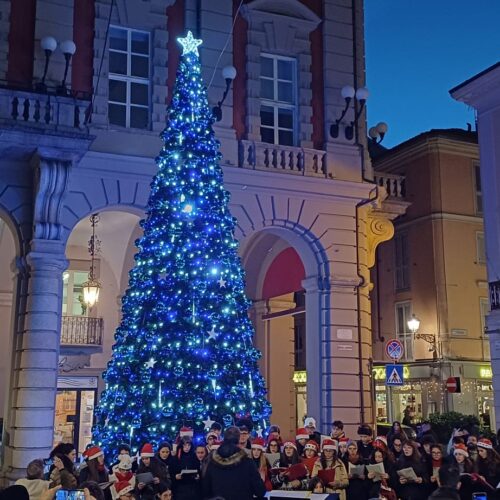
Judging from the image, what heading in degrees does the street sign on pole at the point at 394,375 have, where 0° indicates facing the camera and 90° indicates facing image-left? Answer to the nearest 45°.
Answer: approximately 0°

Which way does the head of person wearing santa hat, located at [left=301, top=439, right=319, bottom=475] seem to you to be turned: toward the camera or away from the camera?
toward the camera

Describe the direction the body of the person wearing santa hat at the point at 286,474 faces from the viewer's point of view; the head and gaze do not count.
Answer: toward the camera

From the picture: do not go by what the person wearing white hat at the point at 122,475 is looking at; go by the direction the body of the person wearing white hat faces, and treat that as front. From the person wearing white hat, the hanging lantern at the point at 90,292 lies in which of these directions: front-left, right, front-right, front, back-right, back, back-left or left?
back

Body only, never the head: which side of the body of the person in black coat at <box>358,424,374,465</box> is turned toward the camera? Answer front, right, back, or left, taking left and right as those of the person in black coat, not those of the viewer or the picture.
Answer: front

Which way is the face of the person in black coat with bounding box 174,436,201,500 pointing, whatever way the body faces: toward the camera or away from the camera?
toward the camera

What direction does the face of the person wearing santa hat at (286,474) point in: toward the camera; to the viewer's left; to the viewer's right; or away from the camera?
toward the camera

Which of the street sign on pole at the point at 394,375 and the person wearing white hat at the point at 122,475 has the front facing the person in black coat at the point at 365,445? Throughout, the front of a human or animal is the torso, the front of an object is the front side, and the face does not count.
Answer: the street sign on pole

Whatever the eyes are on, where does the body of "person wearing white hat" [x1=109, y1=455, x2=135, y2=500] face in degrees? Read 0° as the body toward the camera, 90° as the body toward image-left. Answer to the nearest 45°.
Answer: approximately 0°

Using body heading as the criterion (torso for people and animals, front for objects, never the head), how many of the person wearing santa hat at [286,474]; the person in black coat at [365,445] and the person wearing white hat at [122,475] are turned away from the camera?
0

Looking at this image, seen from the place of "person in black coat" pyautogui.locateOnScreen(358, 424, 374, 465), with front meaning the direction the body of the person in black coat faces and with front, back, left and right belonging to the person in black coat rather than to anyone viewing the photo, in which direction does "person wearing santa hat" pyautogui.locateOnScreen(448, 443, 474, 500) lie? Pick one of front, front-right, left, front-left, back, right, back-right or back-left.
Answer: front-left

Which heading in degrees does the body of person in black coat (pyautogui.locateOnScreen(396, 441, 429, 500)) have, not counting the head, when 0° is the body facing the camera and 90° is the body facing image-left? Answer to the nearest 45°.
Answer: approximately 45°

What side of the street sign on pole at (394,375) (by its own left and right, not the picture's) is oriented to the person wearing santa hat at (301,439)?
front

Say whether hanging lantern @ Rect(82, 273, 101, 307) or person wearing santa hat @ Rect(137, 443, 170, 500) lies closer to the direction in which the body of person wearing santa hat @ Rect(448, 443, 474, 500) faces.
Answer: the person wearing santa hat

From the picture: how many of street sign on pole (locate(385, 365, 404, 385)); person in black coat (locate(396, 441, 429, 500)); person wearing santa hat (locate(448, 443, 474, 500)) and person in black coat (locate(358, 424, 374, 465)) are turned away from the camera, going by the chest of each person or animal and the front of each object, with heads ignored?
0

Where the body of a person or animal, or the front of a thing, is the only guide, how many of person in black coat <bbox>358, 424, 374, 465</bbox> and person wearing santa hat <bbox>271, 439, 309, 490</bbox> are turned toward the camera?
2

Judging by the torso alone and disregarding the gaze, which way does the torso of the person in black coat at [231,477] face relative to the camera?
away from the camera

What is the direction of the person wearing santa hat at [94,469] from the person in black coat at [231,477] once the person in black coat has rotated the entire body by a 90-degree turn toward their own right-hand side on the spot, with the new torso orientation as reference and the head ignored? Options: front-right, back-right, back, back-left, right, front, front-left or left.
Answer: back-left

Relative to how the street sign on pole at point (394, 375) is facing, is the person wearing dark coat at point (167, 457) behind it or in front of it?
in front
